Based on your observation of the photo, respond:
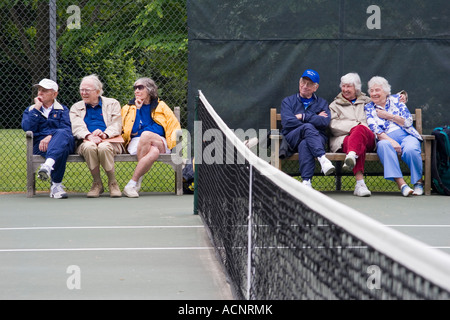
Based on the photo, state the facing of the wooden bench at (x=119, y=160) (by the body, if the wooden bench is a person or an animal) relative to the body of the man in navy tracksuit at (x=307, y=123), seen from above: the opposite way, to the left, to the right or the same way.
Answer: the same way

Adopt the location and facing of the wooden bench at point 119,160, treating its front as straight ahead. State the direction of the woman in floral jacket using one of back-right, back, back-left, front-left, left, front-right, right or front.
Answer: left

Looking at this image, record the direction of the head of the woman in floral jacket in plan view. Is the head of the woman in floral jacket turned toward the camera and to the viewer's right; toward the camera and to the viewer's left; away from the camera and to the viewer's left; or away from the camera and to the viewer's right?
toward the camera and to the viewer's left

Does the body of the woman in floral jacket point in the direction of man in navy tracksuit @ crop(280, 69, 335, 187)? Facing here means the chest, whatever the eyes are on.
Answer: no

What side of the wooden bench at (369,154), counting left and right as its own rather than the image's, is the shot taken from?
front

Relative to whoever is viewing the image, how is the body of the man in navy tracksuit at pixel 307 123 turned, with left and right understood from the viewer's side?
facing the viewer

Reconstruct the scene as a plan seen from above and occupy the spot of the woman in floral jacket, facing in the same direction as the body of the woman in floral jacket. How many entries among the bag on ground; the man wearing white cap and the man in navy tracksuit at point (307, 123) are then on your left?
1

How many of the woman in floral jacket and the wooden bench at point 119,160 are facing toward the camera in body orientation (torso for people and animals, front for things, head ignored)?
2

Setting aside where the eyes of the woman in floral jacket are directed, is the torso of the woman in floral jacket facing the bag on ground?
no

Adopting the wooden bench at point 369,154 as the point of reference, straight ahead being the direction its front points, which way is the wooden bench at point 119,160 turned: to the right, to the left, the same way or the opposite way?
the same way

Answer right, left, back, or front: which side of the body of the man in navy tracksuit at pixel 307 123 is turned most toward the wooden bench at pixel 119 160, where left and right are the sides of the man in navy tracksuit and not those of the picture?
right

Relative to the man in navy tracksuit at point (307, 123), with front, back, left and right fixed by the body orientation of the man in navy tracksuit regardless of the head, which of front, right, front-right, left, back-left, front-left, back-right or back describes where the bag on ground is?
left

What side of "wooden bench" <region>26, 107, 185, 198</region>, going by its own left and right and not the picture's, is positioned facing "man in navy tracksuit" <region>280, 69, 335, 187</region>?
left

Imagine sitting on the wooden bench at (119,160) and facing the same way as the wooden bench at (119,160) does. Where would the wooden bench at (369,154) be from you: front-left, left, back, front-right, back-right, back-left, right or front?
left

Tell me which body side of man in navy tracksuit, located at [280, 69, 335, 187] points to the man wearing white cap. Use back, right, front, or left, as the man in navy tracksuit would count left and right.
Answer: right
